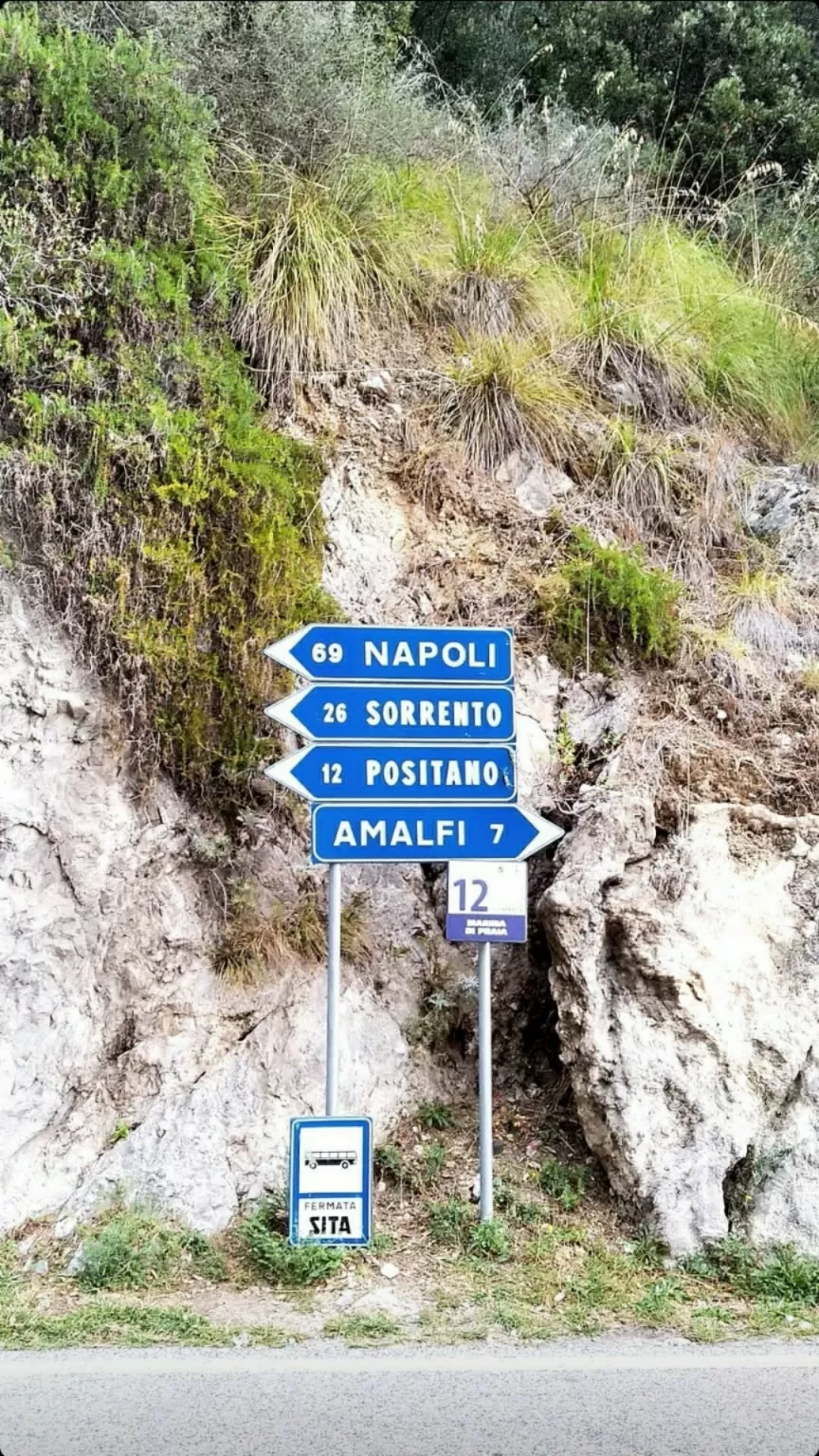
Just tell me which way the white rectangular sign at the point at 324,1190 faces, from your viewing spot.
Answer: facing the viewer

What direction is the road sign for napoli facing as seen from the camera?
toward the camera

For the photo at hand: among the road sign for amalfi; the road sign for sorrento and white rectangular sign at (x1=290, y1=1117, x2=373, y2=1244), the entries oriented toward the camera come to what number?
3

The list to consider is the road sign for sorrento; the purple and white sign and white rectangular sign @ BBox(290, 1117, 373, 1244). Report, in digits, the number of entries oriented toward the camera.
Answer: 3

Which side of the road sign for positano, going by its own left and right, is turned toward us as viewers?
front

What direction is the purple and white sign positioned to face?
toward the camera

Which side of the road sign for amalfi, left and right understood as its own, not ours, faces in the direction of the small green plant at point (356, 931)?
back

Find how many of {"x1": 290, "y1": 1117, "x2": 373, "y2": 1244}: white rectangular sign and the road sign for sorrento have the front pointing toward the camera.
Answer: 2

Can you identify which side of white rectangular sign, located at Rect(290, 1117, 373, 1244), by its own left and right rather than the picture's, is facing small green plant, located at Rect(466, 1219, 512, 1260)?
left
